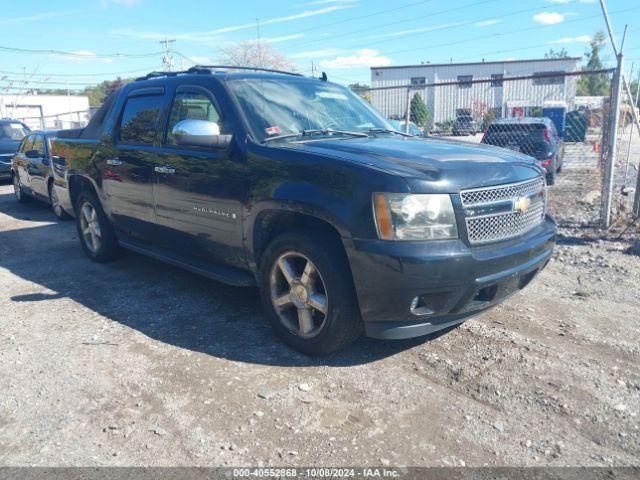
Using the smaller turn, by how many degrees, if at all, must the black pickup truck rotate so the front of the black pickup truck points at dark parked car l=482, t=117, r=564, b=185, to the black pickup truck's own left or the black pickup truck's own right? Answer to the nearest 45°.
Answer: approximately 90° to the black pickup truck's own left

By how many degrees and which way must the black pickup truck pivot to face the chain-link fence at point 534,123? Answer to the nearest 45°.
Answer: approximately 90° to its left

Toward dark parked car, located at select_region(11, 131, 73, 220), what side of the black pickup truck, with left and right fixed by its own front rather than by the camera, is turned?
back

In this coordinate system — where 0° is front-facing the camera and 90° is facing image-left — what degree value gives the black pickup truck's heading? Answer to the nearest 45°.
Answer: approximately 315°

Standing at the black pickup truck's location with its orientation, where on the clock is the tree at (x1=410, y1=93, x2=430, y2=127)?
The tree is roughly at 8 o'clock from the black pickup truck.

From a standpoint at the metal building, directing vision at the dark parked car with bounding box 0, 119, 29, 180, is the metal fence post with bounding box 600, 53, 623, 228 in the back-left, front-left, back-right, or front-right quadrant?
front-left

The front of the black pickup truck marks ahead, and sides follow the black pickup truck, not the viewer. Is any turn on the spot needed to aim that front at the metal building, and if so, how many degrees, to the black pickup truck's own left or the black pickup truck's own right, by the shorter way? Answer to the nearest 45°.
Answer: approximately 135° to the black pickup truck's own left
